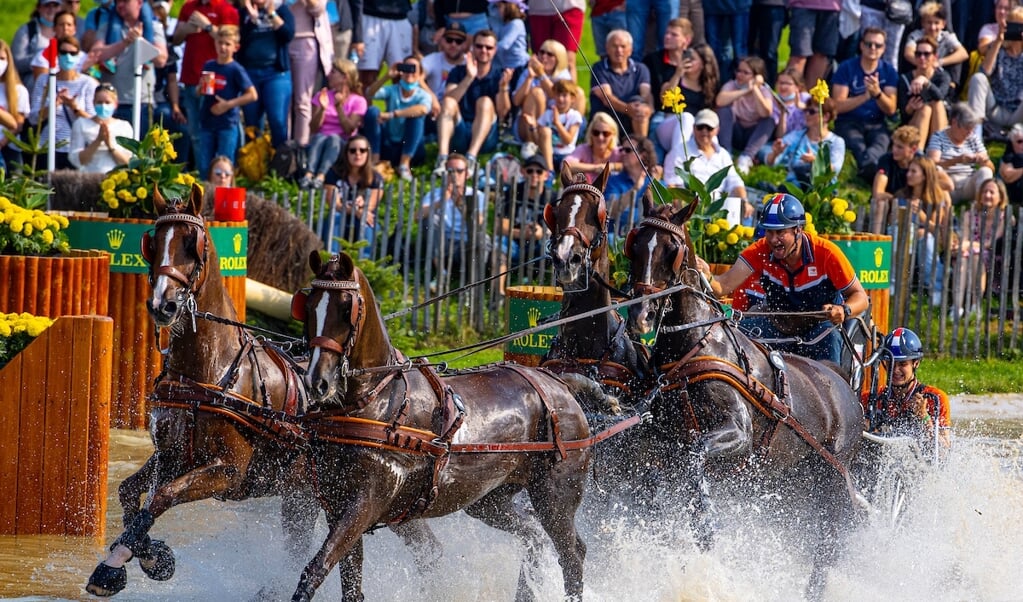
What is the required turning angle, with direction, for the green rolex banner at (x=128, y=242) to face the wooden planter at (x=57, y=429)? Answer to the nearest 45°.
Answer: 0° — it already faces it

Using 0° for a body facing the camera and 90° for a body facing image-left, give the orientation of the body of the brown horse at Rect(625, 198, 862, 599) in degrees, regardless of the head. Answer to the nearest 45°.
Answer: approximately 45°

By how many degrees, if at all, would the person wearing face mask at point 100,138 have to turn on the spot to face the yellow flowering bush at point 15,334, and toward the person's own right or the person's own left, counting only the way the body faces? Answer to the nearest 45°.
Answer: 0° — they already face it

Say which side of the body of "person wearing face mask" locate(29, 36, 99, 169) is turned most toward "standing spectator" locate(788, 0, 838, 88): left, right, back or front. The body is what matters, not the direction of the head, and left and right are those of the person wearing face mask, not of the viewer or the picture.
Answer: left

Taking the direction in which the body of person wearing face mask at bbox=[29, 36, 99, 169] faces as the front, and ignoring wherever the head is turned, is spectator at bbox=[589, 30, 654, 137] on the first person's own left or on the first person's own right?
on the first person's own left

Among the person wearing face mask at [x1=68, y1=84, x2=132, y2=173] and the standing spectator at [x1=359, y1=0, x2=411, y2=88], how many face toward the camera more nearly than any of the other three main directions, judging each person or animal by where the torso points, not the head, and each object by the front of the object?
2

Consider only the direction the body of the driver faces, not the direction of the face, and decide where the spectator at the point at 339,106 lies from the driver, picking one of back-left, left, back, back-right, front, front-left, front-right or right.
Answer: right

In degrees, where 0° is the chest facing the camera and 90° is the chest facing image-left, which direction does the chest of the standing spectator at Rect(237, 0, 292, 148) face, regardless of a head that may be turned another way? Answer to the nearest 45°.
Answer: approximately 45°

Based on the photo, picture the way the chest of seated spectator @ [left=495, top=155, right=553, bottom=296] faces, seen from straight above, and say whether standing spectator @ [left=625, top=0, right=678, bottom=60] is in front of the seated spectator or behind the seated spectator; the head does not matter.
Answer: behind

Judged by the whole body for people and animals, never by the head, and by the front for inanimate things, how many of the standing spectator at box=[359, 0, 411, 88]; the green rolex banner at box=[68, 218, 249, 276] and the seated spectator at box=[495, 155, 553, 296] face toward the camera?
3

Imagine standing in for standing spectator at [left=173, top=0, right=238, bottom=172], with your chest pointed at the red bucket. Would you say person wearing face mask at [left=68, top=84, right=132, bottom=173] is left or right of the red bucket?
right

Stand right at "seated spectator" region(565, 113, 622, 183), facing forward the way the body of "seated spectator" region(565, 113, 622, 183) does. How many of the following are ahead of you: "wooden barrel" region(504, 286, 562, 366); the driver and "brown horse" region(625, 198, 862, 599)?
3
